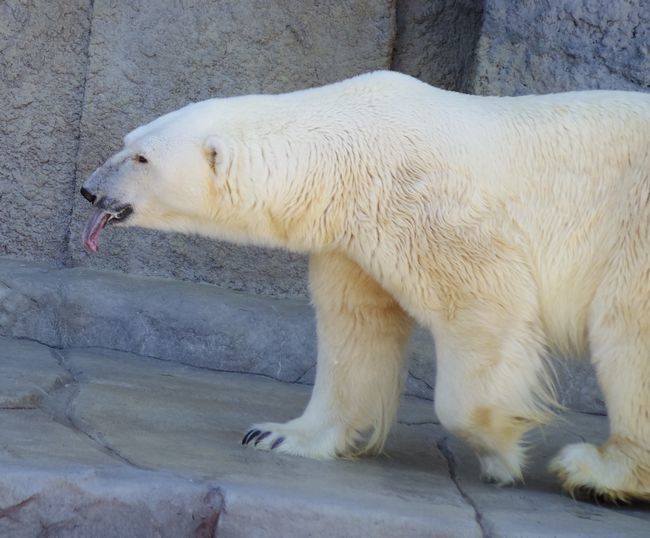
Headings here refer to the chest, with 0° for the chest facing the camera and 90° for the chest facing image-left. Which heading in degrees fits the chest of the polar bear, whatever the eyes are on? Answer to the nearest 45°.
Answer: approximately 90°
